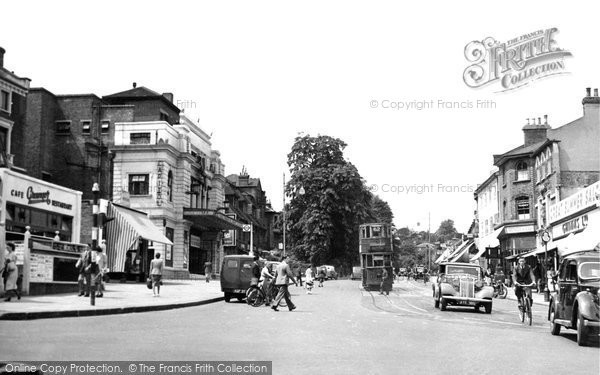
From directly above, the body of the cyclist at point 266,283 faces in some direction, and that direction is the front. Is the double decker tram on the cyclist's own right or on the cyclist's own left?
on the cyclist's own left

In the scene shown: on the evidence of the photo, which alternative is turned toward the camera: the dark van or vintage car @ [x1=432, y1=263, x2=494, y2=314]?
the vintage car

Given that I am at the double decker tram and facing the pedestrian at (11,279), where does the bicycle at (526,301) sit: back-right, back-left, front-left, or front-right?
front-left

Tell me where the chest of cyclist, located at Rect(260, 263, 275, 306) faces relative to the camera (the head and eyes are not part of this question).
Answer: to the viewer's right

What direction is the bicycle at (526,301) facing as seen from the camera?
toward the camera

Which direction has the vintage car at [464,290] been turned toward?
toward the camera

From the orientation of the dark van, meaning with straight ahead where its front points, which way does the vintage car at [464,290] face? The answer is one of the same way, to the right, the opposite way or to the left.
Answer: the opposite way

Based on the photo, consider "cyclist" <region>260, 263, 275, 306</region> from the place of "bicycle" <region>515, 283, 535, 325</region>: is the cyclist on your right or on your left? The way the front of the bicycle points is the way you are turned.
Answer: on your right

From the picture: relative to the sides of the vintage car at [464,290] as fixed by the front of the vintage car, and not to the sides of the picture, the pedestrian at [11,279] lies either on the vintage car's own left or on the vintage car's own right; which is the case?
on the vintage car's own right

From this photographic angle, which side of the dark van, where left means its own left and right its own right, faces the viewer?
back
